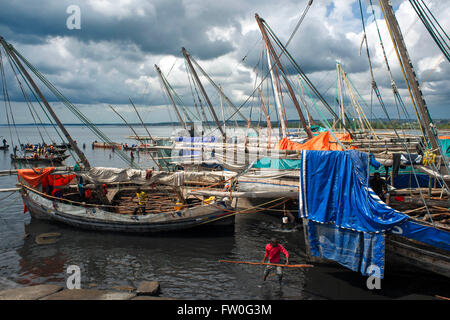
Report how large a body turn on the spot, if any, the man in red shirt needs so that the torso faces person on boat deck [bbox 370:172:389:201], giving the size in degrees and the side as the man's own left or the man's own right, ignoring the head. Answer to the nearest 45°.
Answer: approximately 135° to the man's own left

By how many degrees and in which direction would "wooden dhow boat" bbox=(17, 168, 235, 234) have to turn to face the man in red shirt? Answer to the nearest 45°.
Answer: approximately 135° to its left

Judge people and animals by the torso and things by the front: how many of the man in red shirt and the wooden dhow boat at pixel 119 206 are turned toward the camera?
1

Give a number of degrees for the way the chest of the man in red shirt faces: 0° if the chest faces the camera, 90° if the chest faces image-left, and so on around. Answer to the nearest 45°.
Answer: approximately 0°

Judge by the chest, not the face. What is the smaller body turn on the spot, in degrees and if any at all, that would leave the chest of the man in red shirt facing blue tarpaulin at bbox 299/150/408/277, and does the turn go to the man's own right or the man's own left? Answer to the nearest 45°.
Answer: approximately 90° to the man's own left

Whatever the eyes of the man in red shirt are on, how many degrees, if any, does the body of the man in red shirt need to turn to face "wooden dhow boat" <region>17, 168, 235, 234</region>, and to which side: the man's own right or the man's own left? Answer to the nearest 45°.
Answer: approximately 135° to the man's own right

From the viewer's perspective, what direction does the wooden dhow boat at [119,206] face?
to the viewer's left
